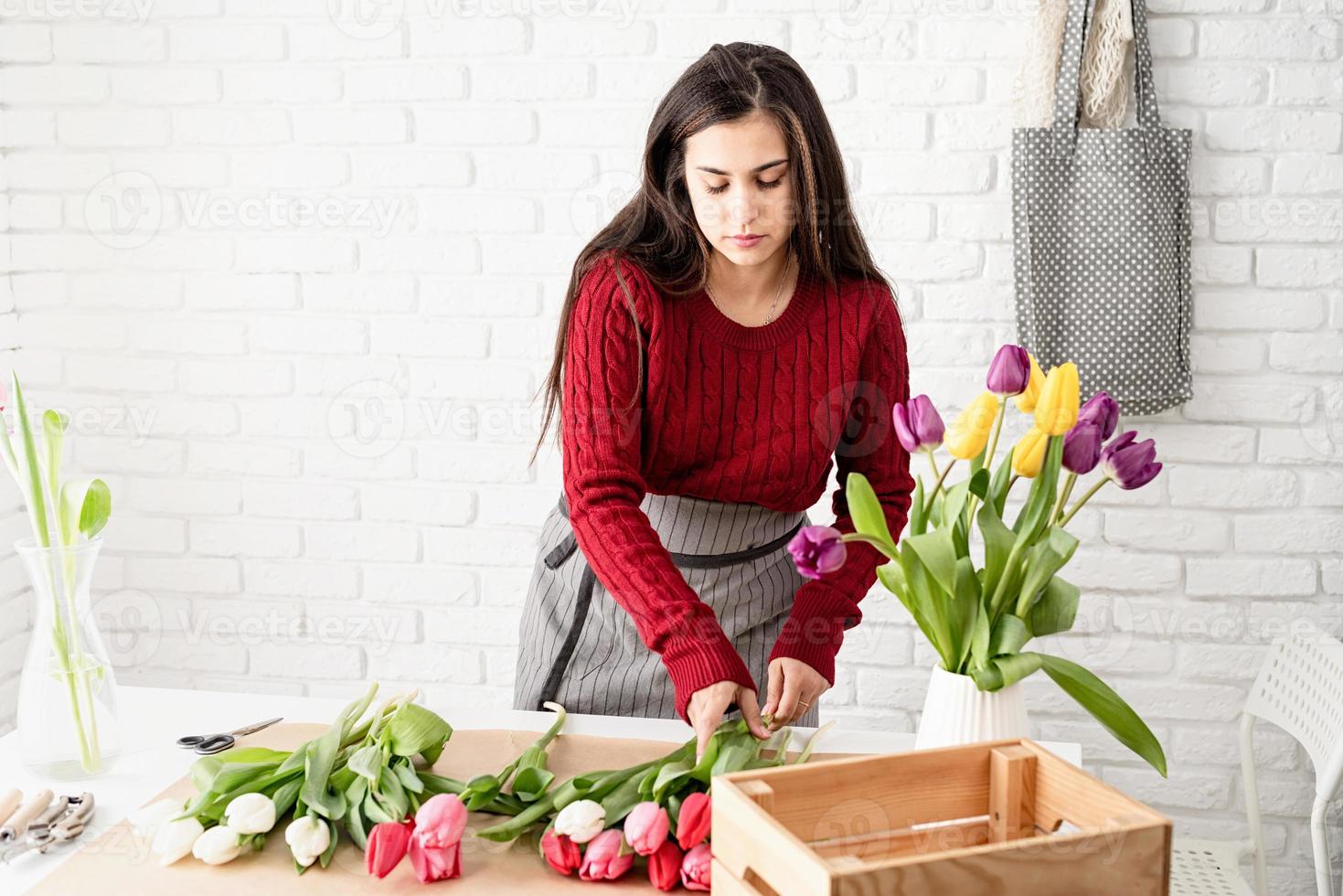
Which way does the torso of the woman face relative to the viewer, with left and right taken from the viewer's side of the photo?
facing the viewer

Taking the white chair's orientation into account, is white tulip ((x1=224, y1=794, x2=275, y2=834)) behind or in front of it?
in front

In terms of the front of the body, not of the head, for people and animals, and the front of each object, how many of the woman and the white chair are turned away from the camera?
0

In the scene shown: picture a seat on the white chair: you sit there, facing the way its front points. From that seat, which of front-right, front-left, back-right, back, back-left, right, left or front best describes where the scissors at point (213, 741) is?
front

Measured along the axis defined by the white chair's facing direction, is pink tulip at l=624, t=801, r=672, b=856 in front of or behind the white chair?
in front

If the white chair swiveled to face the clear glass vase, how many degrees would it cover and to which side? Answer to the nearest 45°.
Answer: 0° — it already faces it

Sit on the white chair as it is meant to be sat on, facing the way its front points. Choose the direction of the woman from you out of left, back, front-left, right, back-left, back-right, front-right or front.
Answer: front

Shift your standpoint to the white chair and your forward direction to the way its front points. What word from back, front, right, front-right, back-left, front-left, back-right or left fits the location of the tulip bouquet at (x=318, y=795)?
front

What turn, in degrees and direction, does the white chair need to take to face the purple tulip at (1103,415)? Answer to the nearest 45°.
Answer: approximately 45° to its left

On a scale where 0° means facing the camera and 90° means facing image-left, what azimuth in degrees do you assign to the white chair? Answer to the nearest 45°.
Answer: approximately 45°

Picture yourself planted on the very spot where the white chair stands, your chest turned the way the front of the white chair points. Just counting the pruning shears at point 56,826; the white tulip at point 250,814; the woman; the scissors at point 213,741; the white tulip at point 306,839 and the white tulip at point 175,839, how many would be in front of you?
6

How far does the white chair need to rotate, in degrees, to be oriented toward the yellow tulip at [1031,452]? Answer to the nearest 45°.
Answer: approximately 45° to its left

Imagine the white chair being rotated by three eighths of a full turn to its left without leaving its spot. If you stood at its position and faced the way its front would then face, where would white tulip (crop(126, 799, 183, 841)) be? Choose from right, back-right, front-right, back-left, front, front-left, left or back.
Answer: back-right

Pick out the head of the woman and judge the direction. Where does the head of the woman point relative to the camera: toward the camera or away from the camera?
toward the camera

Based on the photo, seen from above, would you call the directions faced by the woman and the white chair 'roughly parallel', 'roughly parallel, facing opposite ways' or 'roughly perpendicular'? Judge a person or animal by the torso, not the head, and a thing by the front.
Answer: roughly perpendicular
